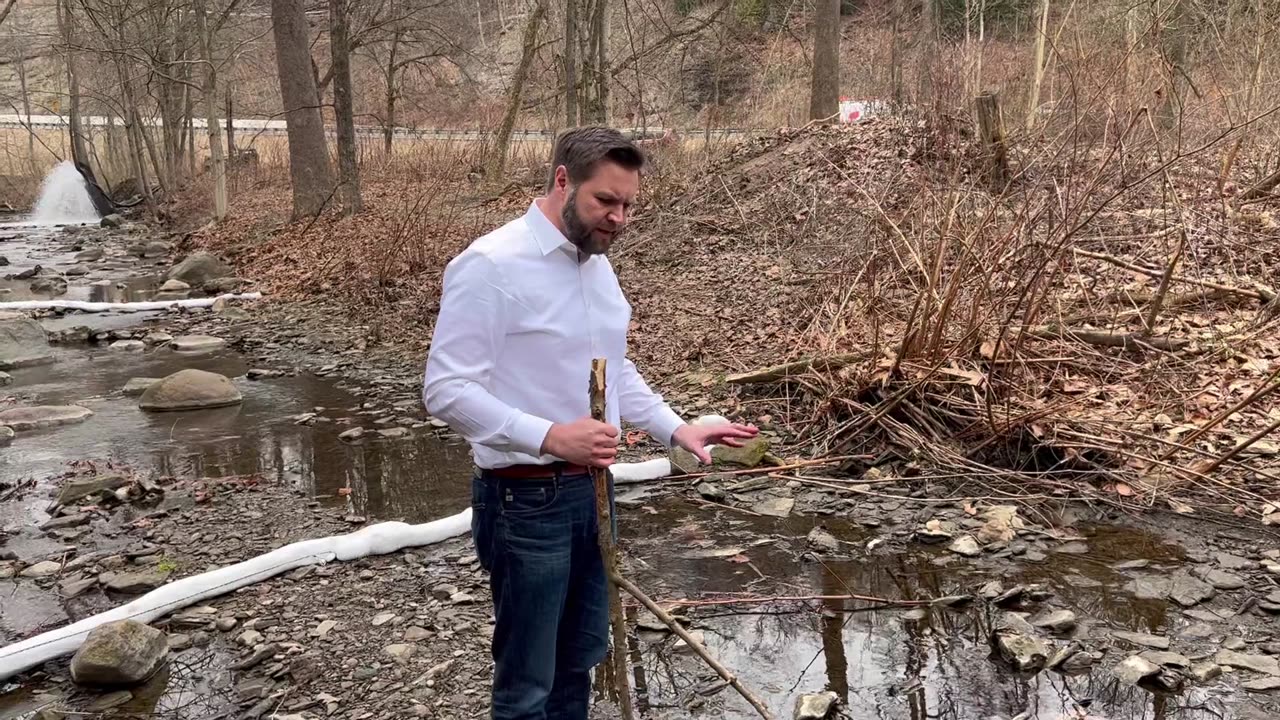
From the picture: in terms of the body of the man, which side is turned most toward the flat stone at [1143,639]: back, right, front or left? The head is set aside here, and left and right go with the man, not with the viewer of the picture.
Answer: left

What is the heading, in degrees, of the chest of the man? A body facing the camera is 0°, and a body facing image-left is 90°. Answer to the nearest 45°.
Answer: approximately 315°

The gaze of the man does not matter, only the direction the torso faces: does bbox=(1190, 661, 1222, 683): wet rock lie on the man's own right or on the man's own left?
on the man's own left

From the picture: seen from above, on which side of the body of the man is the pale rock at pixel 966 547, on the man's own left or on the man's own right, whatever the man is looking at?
on the man's own left

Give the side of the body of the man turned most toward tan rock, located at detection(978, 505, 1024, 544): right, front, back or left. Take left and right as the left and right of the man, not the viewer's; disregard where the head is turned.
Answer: left

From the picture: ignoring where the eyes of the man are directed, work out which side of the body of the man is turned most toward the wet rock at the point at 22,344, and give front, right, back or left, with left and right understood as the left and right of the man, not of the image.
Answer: back

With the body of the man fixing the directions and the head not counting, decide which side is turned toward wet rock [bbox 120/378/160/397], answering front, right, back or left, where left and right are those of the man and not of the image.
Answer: back

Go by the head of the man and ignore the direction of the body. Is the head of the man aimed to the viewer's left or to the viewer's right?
to the viewer's right

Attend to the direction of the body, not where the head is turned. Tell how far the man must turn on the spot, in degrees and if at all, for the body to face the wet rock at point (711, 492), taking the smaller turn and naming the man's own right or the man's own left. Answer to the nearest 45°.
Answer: approximately 135° to the man's own left
